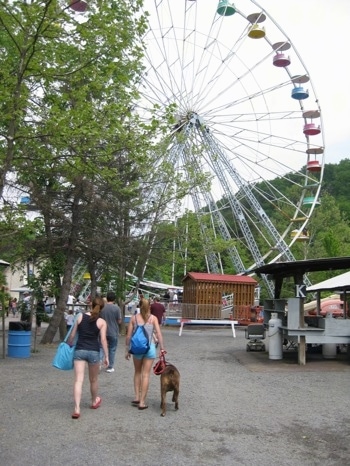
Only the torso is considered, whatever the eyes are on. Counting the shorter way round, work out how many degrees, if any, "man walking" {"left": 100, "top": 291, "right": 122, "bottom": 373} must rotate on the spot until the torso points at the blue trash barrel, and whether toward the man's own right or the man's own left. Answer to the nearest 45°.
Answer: approximately 45° to the man's own left

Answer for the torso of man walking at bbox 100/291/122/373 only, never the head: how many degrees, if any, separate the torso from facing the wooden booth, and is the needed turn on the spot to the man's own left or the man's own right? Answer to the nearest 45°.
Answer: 0° — they already face it

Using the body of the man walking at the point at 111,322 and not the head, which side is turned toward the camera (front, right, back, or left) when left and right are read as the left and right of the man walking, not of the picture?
back
